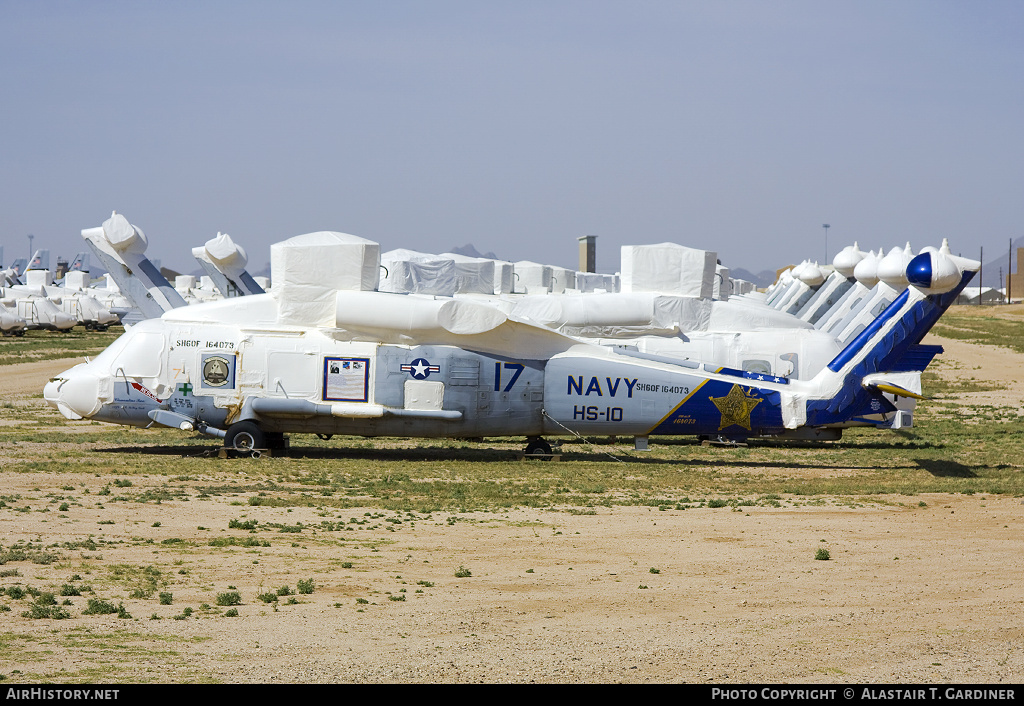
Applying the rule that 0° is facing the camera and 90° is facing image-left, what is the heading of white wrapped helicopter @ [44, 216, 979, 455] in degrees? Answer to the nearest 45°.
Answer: approximately 90°
